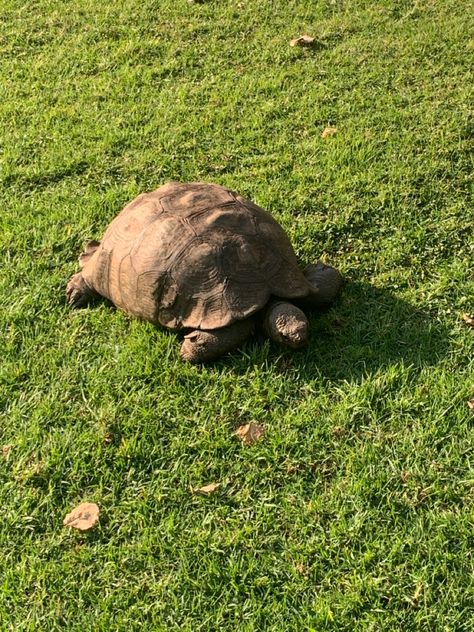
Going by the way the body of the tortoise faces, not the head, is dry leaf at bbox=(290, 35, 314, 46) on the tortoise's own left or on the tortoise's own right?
on the tortoise's own left

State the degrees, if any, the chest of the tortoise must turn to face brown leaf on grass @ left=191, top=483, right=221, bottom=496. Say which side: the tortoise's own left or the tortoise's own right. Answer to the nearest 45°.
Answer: approximately 45° to the tortoise's own right

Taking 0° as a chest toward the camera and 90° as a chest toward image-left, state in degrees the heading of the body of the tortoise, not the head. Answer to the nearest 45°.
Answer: approximately 315°
